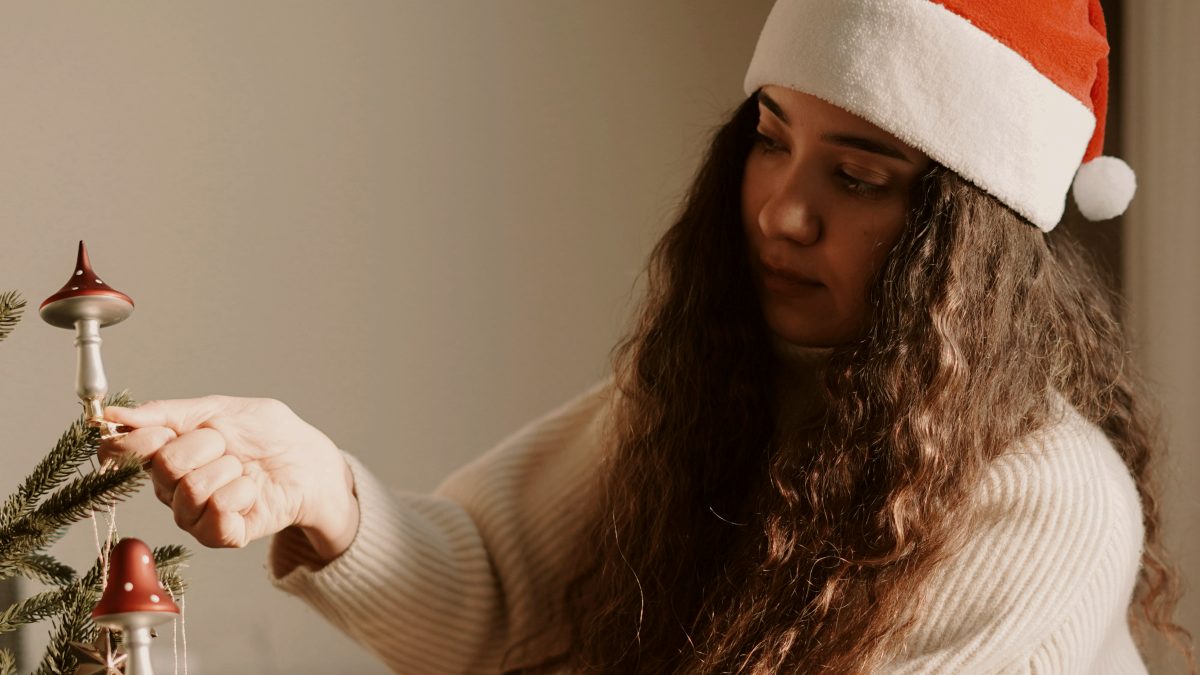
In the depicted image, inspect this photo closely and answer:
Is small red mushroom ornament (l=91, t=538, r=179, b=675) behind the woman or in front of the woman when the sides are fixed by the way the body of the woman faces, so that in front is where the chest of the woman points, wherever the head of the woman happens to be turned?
in front

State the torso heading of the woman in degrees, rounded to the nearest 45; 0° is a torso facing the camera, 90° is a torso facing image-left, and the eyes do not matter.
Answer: approximately 45°
